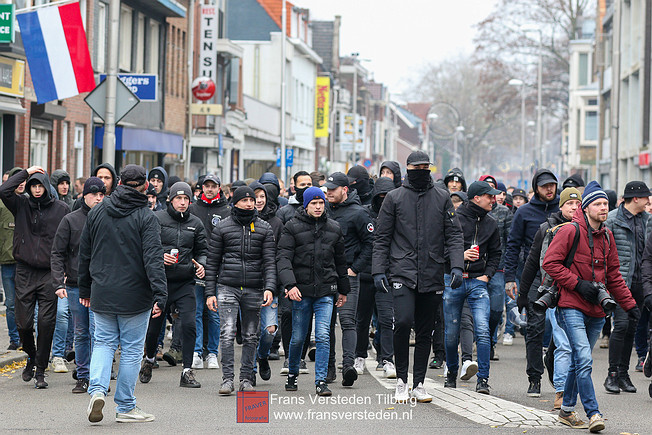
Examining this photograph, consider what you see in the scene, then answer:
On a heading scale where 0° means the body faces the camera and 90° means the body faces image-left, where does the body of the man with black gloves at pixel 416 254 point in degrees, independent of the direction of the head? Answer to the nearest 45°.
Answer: approximately 0°

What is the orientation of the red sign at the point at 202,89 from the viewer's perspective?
toward the camera

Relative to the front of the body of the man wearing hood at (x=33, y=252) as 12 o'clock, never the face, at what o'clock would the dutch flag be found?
The dutch flag is roughly at 6 o'clock from the man wearing hood.

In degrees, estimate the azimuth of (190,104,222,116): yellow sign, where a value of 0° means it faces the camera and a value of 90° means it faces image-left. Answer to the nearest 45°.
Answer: approximately 0°

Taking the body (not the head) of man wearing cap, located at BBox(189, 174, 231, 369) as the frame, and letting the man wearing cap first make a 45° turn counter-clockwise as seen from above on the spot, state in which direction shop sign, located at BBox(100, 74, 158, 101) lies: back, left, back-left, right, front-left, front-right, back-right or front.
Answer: back-left

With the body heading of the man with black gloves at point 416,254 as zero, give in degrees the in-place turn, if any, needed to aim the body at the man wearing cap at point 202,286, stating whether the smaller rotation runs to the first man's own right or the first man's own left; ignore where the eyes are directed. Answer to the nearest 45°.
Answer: approximately 135° to the first man's own right

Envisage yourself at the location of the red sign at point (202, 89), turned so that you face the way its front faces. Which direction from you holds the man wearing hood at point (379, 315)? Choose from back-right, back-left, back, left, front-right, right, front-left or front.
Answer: front

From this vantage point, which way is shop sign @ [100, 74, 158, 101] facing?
toward the camera

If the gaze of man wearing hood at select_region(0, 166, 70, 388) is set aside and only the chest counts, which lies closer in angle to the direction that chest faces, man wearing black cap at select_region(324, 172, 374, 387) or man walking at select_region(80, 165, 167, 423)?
the man walking

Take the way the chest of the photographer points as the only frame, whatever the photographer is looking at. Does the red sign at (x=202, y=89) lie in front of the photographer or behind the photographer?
behind

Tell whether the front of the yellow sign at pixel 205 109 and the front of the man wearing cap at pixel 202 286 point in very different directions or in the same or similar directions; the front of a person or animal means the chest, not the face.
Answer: same or similar directions
